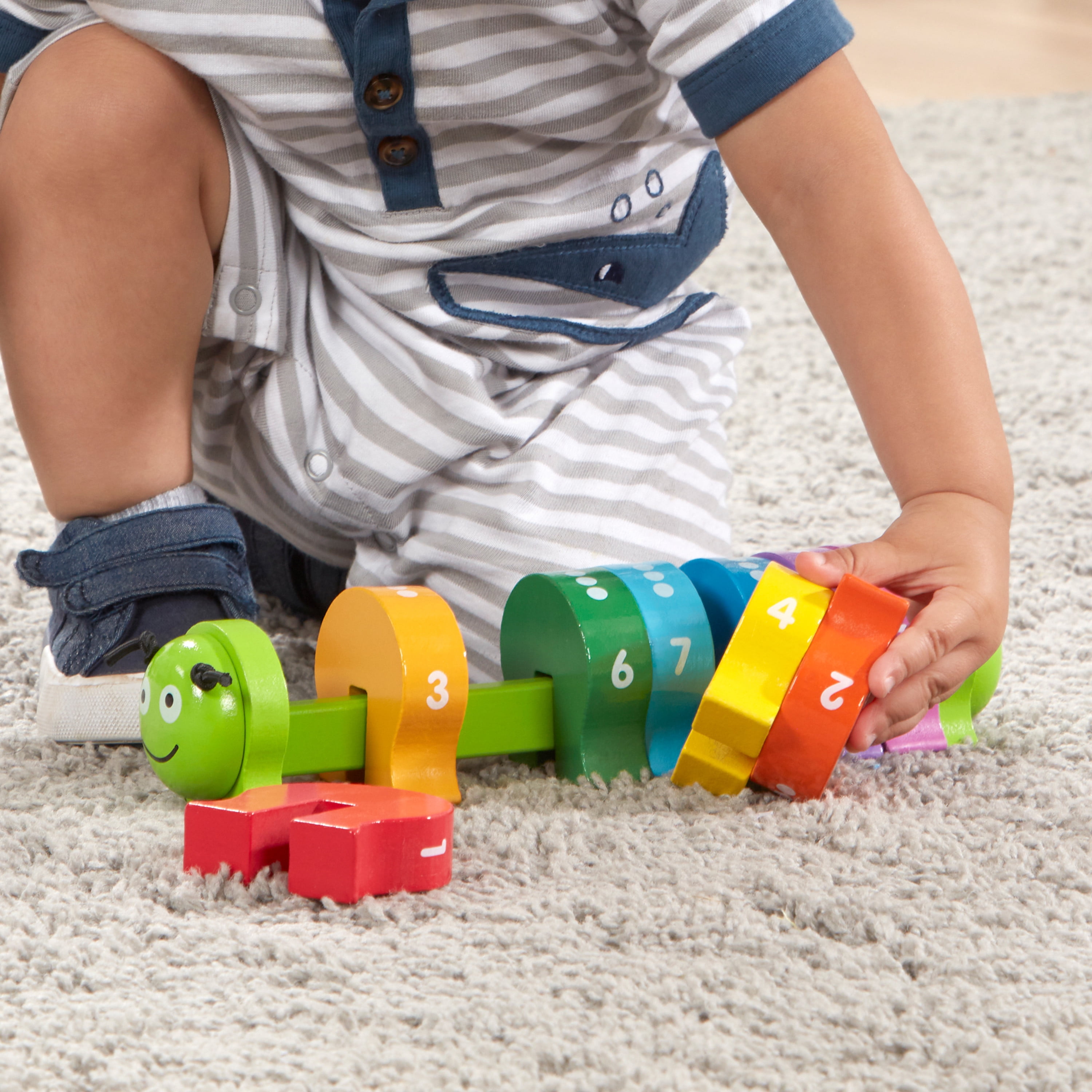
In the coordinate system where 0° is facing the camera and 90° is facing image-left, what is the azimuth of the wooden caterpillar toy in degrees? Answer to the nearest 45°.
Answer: approximately 45°
